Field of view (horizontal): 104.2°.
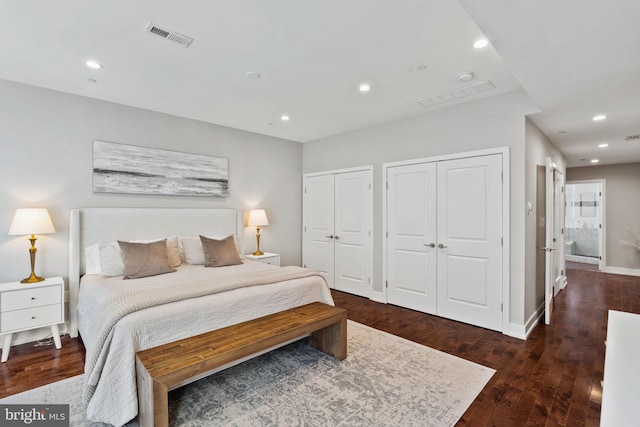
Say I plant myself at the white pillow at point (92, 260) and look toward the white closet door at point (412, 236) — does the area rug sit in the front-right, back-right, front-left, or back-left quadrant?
front-right

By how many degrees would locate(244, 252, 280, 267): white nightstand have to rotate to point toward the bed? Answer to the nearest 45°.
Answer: approximately 90° to its right

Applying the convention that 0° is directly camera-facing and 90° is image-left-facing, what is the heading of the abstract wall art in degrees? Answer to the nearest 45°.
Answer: approximately 315°

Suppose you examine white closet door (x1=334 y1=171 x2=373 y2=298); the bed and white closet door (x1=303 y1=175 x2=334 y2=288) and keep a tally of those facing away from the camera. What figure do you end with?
0

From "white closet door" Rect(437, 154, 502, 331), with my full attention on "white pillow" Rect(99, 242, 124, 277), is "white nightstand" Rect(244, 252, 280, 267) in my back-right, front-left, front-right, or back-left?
front-right

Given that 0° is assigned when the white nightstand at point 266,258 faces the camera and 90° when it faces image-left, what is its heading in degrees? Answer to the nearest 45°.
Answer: approximately 315°

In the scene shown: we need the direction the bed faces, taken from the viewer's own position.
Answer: facing the viewer and to the right of the viewer

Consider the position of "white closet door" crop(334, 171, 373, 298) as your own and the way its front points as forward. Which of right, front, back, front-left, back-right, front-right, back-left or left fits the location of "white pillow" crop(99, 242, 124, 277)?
front

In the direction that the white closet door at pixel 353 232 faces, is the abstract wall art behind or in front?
in front

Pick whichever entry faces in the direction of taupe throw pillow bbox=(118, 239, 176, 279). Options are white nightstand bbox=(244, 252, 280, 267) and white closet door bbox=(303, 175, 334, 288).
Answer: the white closet door

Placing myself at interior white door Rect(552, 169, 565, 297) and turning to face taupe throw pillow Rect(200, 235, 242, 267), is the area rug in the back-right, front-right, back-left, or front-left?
front-left

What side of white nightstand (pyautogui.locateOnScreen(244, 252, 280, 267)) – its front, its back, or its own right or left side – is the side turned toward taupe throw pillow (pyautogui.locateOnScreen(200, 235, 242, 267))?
right

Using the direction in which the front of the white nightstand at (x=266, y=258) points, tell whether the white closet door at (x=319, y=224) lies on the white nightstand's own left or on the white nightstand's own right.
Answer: on the white nightstand's own left

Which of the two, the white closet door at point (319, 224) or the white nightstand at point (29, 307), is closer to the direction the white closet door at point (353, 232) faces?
the white nightstand

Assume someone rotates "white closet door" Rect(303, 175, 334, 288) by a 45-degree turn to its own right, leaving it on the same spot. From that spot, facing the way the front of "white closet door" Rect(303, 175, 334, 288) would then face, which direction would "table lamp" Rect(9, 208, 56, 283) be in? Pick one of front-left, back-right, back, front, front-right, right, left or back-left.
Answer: front-left

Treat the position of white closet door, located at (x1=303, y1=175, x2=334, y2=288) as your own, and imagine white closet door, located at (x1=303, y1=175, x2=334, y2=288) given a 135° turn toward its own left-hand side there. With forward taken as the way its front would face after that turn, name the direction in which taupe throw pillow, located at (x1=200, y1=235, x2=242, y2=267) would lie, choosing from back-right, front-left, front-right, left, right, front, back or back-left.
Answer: back-right
